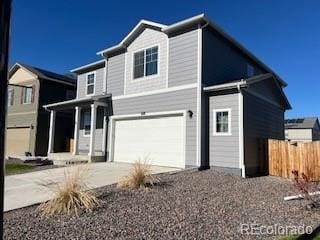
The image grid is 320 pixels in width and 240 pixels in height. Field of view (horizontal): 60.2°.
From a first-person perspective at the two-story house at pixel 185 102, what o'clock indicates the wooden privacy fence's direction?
The wooden privacy fence is roughly at 8 o'clock from the two-story house.

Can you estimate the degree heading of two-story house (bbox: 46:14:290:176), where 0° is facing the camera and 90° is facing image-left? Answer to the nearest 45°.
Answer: approximately 45°

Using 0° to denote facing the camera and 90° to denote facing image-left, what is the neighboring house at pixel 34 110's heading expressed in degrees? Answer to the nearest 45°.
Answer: approximately 45°

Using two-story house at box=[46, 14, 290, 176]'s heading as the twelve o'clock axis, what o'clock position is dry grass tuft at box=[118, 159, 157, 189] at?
The dry grass tuft is roughly at 11 o'clock from the two-story house.

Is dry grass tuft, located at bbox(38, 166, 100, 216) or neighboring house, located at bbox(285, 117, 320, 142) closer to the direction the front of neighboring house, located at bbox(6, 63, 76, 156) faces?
the dry grass tuft

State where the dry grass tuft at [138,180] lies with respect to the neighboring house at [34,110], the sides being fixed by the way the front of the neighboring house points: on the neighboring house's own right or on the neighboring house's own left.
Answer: on the neighboring house's own left

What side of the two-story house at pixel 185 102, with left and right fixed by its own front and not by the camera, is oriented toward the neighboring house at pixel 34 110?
right

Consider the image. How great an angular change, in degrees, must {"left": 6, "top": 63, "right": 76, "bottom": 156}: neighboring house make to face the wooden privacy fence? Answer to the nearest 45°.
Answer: approximately 90° to its left

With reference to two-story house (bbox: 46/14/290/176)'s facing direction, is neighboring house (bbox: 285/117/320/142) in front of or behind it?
behind

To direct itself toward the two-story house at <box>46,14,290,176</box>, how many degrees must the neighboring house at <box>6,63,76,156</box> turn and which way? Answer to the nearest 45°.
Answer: approximately 90° to its left

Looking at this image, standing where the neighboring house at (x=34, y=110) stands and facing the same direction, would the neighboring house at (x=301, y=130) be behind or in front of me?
behind
